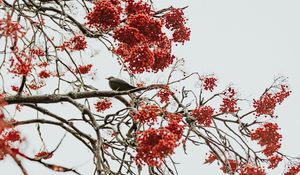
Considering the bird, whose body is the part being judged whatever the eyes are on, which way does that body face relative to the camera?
to the viewer's left
